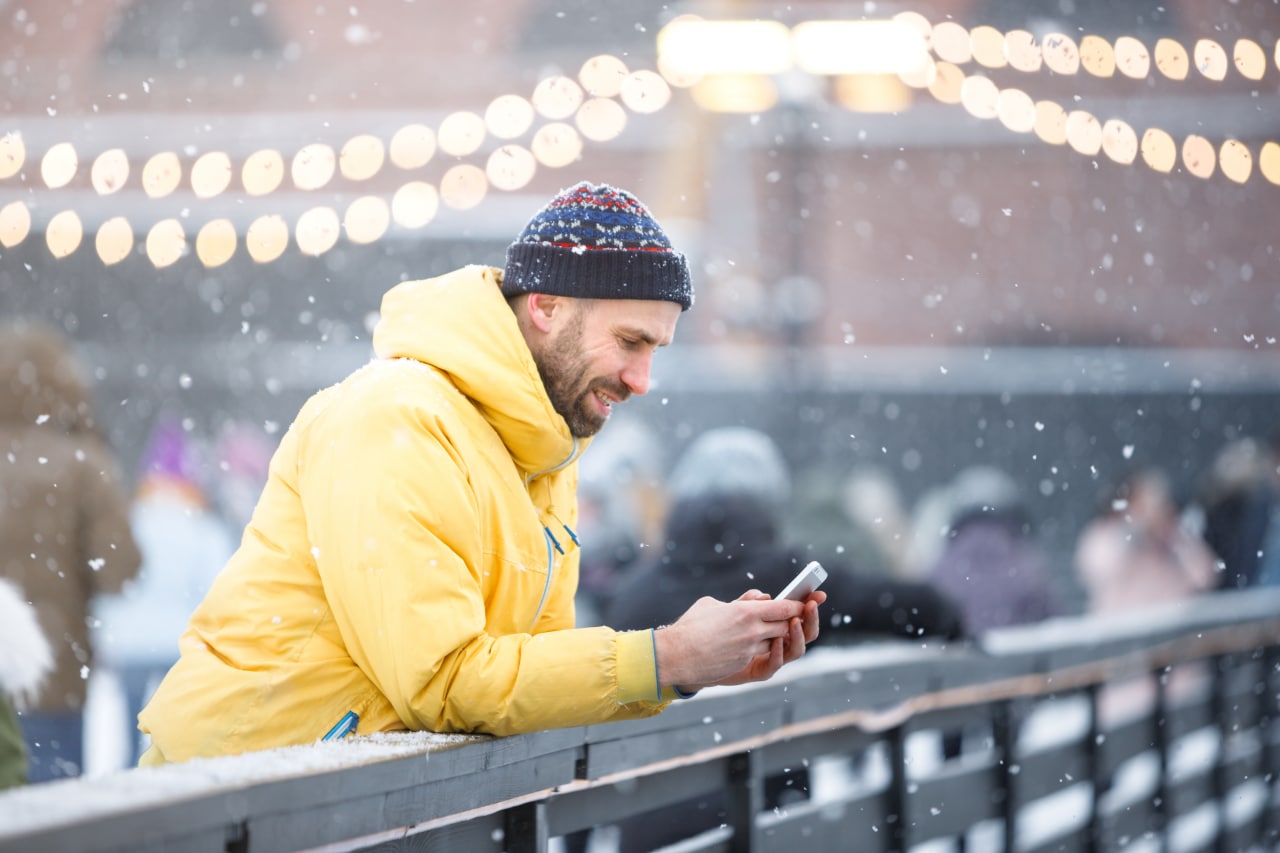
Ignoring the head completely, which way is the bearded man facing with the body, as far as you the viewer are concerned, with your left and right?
facing to the right of the viewer

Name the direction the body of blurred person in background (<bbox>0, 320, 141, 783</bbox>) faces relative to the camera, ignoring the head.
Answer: away from the camera

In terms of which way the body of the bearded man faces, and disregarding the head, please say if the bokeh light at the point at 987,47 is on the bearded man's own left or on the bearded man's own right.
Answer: on the bearded man's own left

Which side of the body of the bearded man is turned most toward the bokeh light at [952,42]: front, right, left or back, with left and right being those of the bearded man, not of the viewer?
left

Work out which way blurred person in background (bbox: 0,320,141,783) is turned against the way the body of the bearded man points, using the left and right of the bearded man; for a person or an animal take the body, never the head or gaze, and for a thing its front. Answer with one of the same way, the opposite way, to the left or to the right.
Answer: to the left

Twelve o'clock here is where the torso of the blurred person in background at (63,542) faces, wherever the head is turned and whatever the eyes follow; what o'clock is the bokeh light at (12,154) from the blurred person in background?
The bokeh light is roughly at 12 o'clock from the blurred person in background.

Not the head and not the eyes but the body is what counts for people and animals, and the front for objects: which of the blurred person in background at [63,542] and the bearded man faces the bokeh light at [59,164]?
the blurred person in background

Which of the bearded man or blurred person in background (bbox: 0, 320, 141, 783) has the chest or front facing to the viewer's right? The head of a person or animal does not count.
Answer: the bearded man

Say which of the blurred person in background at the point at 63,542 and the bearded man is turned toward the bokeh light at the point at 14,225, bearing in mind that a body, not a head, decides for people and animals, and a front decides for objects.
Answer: the blurred person in background

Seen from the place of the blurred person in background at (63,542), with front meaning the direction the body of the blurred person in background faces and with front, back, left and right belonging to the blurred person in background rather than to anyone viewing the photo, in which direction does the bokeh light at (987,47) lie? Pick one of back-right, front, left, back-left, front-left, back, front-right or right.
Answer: front-right

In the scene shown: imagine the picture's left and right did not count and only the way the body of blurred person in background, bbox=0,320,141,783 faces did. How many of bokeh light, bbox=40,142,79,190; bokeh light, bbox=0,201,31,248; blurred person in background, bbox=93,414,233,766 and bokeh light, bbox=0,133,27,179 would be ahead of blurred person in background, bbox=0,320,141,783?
4

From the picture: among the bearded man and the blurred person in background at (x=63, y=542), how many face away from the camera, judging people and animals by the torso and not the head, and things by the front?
1

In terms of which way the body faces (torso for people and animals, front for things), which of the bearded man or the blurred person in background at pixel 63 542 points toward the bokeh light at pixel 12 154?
the blurred person in background
